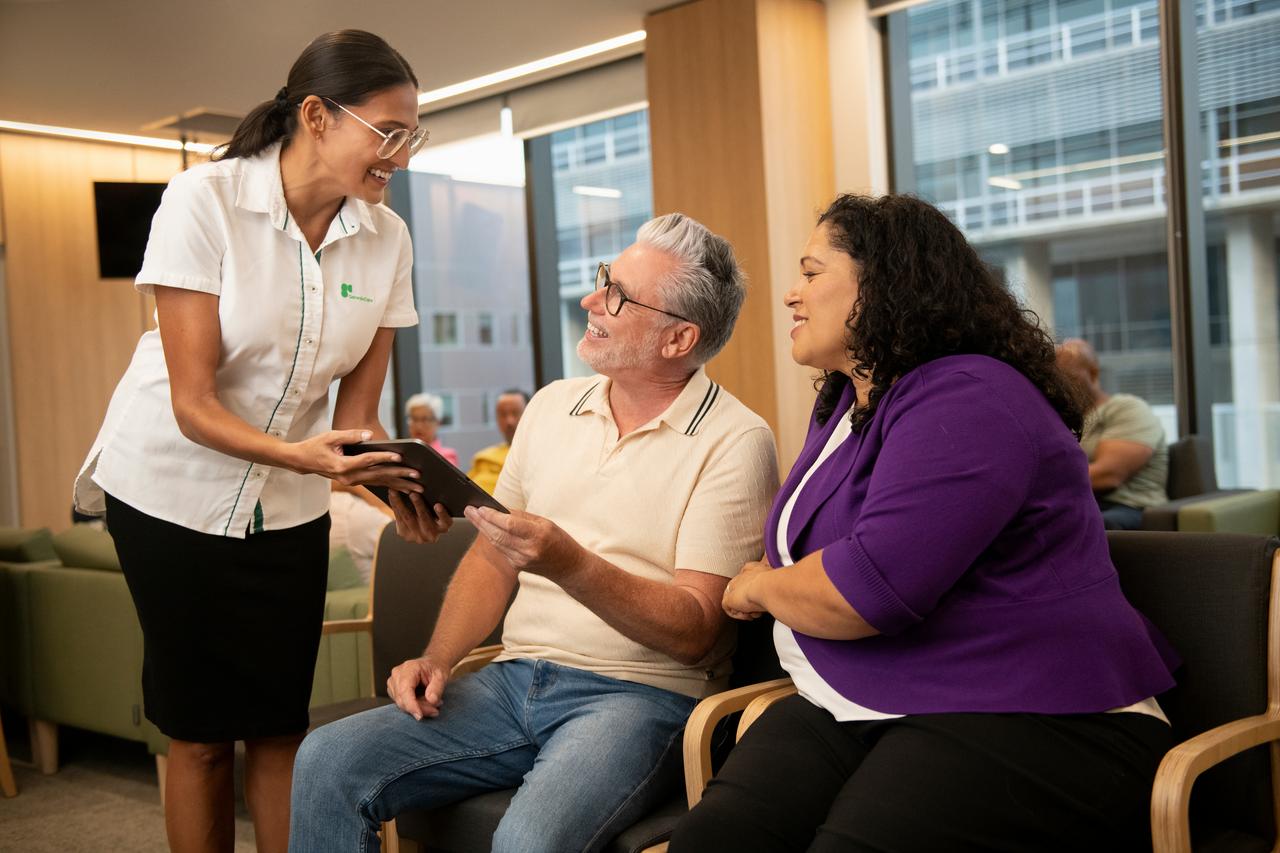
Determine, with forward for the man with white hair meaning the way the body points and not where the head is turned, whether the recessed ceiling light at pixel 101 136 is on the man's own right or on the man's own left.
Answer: on the man's own right

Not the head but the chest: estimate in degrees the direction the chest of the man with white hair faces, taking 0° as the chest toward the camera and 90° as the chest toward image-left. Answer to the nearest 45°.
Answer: approximately 45°

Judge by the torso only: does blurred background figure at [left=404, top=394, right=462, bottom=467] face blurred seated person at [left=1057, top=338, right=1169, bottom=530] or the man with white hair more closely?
the man with white hair

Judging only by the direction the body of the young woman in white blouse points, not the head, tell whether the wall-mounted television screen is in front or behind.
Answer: behind

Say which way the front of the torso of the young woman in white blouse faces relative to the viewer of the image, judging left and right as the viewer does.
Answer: facing the viewer and to the right of the viewer

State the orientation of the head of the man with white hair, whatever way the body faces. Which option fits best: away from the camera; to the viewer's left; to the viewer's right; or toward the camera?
to the viewer's left

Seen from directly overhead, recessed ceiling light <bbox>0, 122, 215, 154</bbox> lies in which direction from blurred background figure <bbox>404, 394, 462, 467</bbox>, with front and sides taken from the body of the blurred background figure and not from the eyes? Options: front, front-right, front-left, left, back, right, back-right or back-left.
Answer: right

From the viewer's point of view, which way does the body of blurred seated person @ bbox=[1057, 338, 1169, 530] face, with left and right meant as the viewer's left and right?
facing to the left of the viewer

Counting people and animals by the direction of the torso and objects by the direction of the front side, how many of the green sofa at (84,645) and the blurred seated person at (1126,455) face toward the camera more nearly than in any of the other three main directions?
0

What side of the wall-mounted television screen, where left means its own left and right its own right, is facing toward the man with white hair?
front
